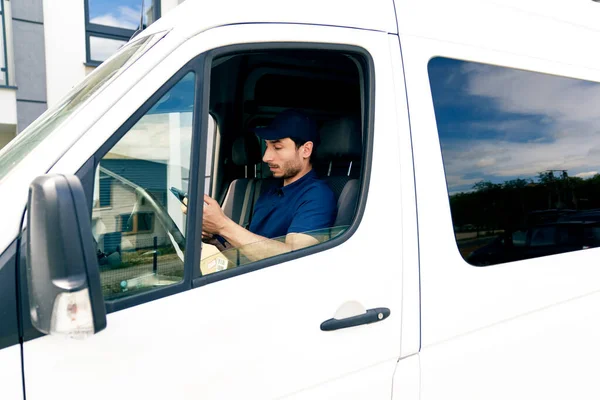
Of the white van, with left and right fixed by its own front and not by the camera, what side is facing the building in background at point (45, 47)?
right

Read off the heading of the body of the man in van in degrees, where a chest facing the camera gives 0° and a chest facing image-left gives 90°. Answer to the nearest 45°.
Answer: approximately 45°

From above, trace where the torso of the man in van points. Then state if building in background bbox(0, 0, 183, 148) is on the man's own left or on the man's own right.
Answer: on the man's own right
